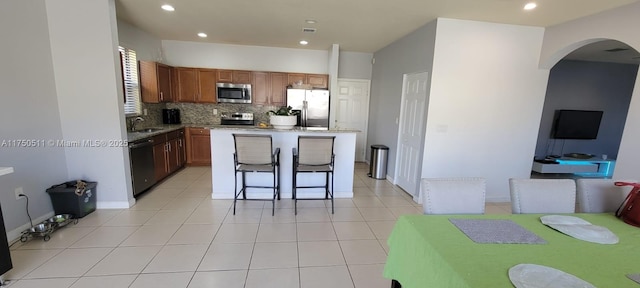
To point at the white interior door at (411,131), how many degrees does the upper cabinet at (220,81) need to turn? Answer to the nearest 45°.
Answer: approximately 45° to its left

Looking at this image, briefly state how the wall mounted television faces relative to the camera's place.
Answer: facing the viewer

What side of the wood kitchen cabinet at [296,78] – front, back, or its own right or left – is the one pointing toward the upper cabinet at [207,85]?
right

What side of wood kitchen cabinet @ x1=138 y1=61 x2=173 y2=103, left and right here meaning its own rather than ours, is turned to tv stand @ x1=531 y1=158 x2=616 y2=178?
front

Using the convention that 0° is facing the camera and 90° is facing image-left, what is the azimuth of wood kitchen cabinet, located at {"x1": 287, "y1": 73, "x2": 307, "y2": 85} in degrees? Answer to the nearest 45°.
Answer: approximately 0°

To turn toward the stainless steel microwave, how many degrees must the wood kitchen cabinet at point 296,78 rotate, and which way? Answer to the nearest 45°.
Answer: approximately 90° to its right

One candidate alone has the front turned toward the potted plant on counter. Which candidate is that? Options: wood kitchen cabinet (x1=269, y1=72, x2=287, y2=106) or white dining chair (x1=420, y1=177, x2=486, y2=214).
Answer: the wood kitchen cabinet

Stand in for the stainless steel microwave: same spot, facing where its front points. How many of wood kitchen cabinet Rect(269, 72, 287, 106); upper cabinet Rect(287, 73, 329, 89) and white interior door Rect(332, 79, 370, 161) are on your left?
3

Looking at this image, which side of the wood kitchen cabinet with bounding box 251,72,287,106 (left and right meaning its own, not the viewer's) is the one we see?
front

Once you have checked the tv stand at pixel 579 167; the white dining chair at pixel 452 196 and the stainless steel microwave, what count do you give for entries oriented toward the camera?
3
